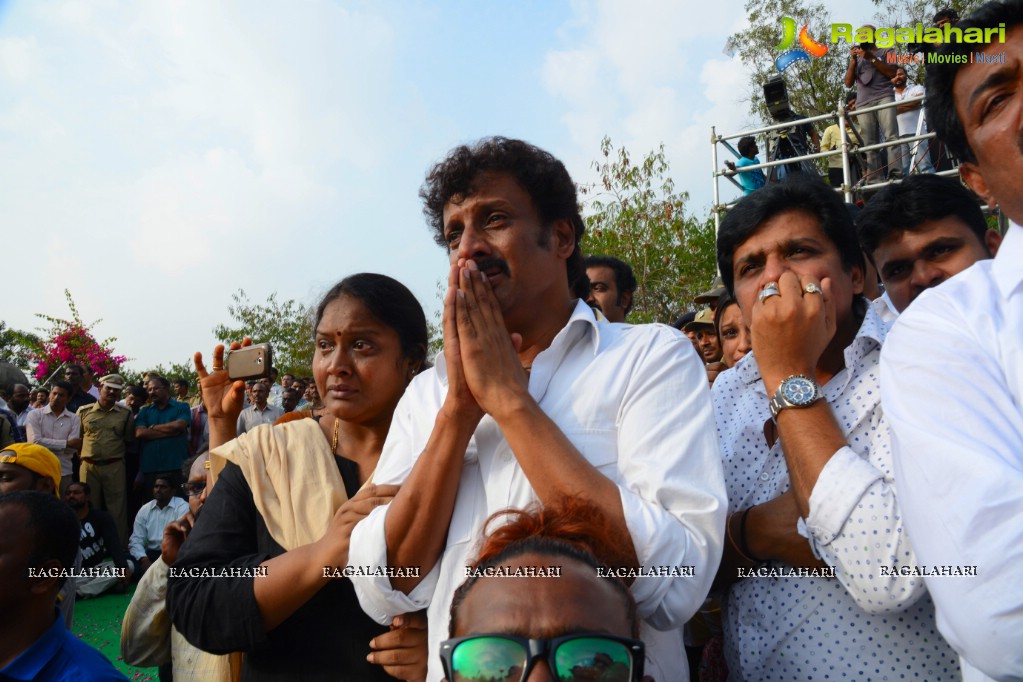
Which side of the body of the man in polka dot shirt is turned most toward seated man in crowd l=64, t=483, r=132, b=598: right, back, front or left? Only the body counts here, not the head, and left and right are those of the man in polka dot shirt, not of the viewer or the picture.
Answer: right

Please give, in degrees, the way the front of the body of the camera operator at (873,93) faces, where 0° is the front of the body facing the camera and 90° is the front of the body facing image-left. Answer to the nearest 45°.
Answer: approximately 45°

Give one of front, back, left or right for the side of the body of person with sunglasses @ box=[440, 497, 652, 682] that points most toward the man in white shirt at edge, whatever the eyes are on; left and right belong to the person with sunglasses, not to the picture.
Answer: left

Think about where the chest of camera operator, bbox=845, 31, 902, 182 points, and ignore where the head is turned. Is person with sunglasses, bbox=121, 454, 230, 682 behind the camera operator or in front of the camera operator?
in front

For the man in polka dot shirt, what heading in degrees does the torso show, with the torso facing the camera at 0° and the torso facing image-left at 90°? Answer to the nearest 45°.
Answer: approximately 45°

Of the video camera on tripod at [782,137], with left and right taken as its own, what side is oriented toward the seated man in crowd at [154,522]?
front

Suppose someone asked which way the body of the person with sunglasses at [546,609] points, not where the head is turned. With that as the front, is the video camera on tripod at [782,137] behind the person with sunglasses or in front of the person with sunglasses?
behind

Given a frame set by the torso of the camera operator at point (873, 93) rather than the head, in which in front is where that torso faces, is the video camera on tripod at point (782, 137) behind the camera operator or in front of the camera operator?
in front

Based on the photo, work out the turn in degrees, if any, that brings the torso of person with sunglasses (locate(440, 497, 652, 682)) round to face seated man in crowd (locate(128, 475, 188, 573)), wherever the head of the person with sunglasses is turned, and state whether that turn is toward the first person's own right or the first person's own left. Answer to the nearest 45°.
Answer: approximately 135° to the first person's own right
